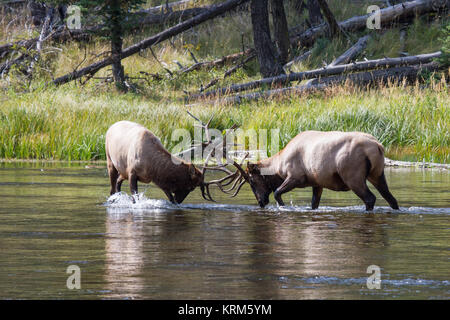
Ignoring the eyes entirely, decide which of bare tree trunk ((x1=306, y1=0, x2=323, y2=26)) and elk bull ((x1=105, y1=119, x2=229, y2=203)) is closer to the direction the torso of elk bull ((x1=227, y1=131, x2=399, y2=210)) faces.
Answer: the elk bull

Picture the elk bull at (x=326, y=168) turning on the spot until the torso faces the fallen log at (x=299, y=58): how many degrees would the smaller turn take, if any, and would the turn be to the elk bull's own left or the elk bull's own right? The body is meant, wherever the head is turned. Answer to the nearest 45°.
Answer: approximately 90° to the elk bull's own right

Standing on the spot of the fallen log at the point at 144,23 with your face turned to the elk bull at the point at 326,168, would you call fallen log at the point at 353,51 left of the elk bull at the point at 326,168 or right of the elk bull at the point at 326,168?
left

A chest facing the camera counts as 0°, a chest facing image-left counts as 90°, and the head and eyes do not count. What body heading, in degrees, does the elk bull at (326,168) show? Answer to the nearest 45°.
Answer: approximately 90°

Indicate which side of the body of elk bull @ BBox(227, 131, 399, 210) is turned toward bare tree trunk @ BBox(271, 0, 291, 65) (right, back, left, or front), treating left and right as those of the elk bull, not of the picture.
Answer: right

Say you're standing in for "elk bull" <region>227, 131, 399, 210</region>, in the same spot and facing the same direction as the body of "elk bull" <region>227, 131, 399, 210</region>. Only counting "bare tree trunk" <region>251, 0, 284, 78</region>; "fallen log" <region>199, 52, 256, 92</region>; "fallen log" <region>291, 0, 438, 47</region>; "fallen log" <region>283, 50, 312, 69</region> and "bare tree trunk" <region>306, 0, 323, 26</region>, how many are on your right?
5

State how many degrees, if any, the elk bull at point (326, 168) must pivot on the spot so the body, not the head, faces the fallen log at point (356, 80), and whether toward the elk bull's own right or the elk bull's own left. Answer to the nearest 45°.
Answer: approximately 90° to the elk bull's own right

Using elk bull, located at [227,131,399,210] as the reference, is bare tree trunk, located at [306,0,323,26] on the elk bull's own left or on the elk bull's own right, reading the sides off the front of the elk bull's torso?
on the elk bull's own right

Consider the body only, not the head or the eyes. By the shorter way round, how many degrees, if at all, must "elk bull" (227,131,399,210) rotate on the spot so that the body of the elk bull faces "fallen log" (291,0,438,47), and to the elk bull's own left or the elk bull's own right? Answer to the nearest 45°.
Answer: approximately 90° to the elk bull's own right

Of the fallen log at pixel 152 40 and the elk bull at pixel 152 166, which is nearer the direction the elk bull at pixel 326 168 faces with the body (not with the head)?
the elk bull

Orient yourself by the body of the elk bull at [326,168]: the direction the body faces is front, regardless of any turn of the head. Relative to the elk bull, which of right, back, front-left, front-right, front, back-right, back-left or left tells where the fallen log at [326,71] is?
right
